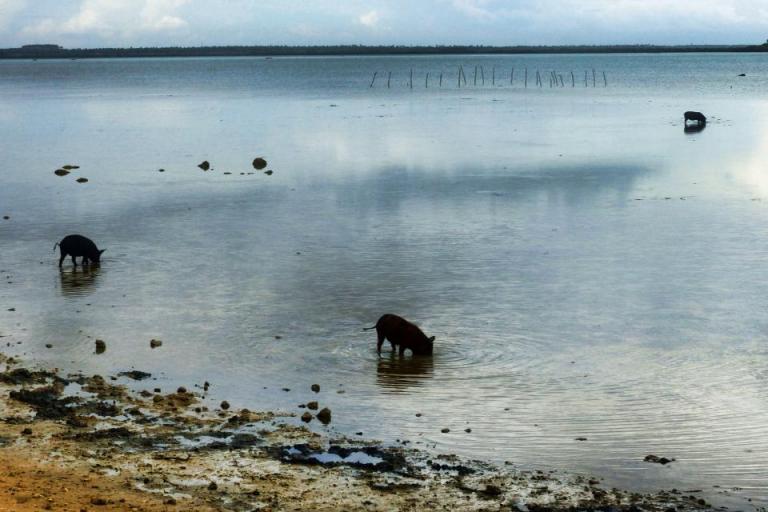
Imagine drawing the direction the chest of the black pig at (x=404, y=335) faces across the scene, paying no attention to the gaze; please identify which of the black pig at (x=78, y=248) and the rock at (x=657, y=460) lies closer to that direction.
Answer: the rock

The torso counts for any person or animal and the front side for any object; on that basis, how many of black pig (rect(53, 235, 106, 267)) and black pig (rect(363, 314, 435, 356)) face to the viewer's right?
2

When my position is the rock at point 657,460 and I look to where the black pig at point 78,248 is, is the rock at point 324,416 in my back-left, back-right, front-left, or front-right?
front-left

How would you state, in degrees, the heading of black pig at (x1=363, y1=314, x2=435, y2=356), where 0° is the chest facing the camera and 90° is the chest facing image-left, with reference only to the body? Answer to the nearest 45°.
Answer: approximately 270°

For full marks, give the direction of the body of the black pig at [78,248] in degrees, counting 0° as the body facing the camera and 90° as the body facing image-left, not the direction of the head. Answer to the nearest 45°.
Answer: approximately 270°

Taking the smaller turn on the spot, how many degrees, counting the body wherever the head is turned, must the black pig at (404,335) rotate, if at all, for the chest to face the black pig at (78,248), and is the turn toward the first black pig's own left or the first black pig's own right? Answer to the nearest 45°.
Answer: approximately 135° to the first black pig's own left

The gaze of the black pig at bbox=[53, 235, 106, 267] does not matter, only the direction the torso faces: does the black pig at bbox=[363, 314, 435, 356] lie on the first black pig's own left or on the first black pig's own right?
on the first black pig's own right

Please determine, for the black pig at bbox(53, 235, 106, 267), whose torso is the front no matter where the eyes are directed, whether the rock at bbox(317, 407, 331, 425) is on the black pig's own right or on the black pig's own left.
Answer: on the black pig's own right

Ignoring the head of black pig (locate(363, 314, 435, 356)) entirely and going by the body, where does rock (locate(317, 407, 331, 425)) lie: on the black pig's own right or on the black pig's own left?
on the black pig's own right

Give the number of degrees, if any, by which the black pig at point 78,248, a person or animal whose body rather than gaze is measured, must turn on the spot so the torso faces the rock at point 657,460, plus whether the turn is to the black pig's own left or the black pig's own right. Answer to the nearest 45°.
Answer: approximately 45° to the black pig's own right

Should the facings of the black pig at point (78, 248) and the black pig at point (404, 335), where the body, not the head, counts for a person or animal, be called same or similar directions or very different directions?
same or similar directions

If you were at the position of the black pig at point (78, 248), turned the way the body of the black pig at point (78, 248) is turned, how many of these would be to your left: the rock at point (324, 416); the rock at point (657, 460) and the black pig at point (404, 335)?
0
